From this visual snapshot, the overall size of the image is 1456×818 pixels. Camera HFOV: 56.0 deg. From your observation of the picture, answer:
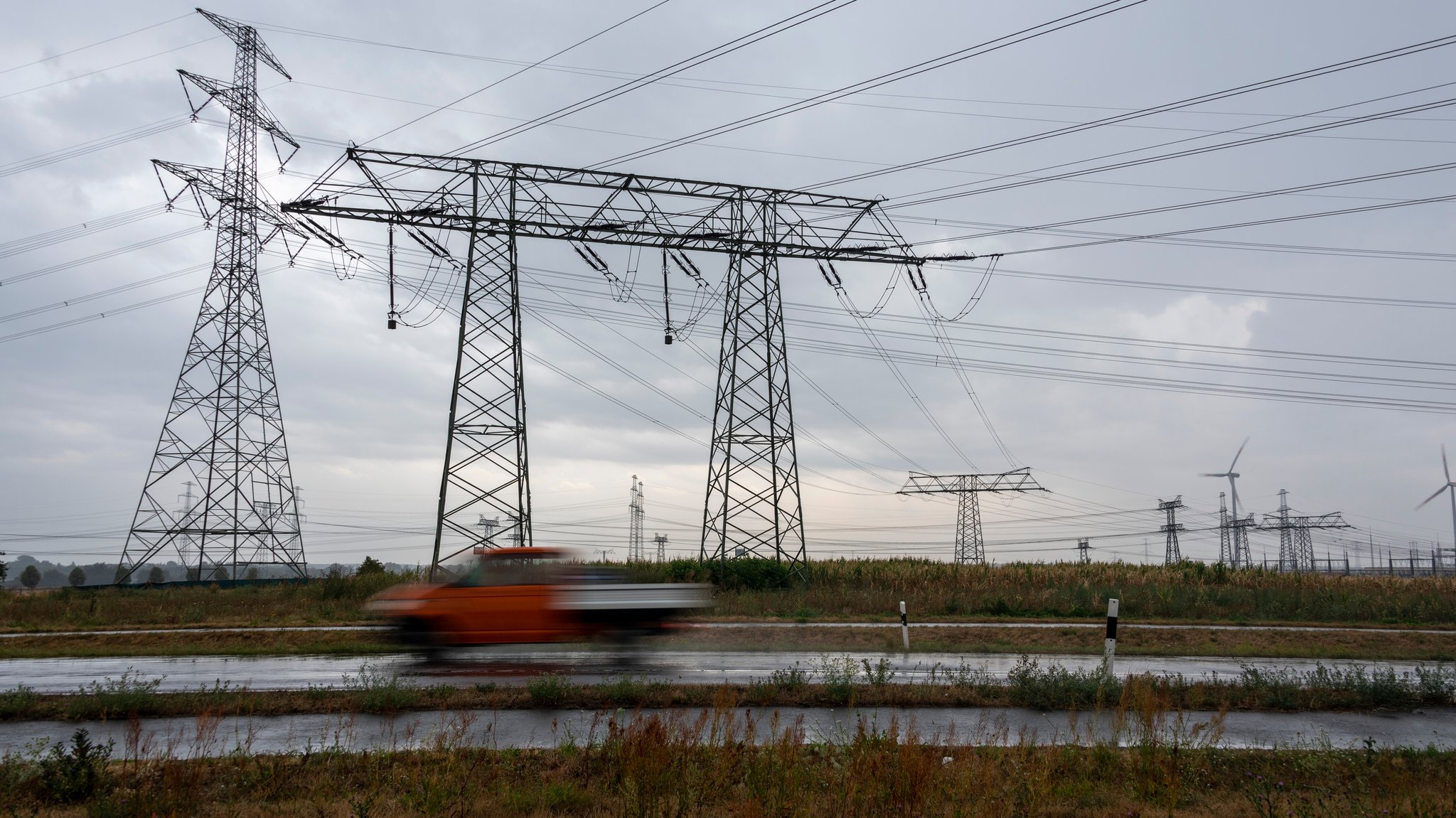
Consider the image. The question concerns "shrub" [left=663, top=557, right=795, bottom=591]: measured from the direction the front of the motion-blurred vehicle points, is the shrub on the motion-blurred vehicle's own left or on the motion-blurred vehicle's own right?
on the motion-blurred vehicle's own right

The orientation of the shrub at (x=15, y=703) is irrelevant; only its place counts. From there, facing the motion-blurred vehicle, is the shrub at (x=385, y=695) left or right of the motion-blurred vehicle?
right

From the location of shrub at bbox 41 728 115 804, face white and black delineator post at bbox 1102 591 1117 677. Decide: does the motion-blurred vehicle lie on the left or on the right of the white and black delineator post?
left

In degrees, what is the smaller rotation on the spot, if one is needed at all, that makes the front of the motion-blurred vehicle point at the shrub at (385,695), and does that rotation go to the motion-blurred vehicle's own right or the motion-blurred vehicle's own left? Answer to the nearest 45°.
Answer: approximately 90° to the motion-blurred vehicle's own left

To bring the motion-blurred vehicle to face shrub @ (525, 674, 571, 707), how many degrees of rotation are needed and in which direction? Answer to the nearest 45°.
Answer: approximately 90° to its left

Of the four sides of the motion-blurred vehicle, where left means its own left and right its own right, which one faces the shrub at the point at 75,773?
left

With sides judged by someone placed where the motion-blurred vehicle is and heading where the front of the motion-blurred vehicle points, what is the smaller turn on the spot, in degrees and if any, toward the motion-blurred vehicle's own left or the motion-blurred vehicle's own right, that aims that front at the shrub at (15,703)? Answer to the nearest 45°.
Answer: approximately 45° to the motion-blurred vehicle's own left

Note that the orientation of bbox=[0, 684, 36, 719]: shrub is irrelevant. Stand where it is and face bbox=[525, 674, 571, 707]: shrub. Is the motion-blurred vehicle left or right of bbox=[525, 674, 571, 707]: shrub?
left

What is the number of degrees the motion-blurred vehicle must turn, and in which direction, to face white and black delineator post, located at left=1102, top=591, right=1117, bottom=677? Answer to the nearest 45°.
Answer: approximately 135° to its left

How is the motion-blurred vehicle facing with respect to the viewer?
to the viewer's left
